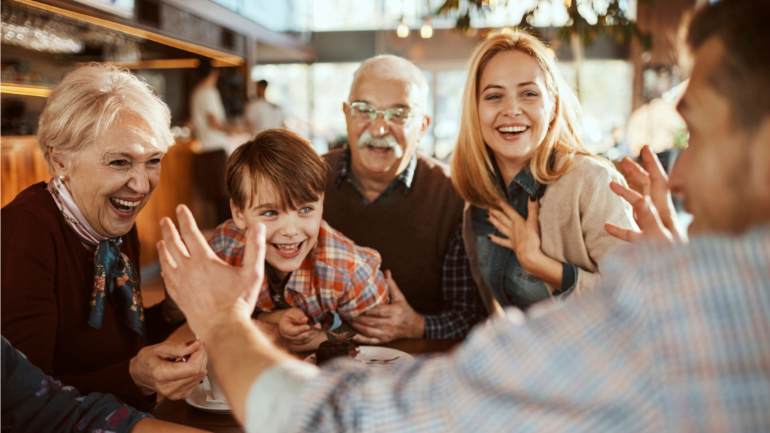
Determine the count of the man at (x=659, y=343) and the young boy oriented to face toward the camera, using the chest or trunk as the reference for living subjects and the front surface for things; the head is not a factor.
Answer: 1

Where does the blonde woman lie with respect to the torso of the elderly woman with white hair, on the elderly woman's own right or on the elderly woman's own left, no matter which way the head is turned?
on the elderly woman's own left

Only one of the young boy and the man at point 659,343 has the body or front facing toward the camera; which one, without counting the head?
the young boy

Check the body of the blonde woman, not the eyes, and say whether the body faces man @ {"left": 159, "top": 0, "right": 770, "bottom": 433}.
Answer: no

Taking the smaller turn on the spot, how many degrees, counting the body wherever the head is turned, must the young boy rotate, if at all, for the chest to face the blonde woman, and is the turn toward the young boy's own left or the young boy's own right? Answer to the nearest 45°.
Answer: approximately 90° to the young boy's own left

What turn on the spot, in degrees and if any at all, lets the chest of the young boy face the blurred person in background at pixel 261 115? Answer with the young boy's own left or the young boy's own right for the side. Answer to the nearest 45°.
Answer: approximately 180°

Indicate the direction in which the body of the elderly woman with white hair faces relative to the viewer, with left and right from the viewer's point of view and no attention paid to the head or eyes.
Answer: facing the viewer and to the right of the viewer

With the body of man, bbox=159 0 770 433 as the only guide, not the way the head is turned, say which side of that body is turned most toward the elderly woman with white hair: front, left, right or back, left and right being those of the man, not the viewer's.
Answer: front

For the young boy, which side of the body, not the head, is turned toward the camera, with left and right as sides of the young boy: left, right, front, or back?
front

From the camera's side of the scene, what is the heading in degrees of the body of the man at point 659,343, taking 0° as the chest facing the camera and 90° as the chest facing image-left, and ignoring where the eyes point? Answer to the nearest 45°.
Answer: approximately 135°

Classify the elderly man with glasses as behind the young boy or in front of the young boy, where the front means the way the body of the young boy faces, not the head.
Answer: behind

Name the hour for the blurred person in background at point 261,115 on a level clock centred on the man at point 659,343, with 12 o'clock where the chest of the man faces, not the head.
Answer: The blurred person in background is roughly at 1 o'clock from the man.

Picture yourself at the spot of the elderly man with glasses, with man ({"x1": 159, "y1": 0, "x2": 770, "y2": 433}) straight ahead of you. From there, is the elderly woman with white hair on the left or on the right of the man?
right

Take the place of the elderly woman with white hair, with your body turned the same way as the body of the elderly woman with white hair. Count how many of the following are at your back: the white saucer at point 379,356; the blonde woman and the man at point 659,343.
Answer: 0

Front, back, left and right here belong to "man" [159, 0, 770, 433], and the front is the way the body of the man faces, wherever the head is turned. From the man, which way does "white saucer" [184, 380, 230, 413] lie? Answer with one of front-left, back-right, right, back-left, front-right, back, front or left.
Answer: front

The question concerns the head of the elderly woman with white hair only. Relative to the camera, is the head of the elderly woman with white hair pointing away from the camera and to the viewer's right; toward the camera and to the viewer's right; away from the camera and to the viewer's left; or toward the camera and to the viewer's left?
toward the camera and to the viewer's right
